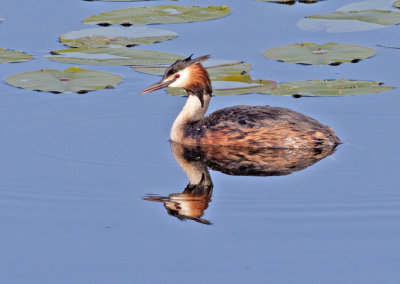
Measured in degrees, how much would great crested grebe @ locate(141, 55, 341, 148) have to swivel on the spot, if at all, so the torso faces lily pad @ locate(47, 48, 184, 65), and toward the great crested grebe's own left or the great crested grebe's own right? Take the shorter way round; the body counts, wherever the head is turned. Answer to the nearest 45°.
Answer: approximately 45° to the great crested grebe's own right

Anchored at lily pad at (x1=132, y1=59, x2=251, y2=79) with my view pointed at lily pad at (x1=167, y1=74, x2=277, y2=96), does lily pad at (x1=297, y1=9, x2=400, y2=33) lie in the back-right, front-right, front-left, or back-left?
back-left

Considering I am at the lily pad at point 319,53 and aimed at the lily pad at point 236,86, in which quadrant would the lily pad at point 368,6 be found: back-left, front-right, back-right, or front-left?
back-right

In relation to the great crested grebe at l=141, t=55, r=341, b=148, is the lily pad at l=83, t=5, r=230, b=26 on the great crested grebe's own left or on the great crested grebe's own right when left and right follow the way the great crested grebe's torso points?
on the great crested grebe's own right

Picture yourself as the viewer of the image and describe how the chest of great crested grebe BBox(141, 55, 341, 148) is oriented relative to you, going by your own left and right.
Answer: facing to the left of the viewer

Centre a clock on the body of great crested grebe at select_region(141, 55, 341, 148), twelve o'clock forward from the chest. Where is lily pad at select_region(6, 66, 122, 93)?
The lily pad is roughly at 1 o'clock from the great crested grebe.

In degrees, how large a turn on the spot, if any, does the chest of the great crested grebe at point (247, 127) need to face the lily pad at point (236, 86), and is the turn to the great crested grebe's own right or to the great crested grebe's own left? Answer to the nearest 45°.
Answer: approximately 90° to the great crested grebe's own right

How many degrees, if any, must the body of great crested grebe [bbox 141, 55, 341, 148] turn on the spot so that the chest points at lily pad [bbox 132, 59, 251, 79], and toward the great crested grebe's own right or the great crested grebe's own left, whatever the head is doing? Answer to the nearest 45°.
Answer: approximately 90° to the great crested grebe's own right
